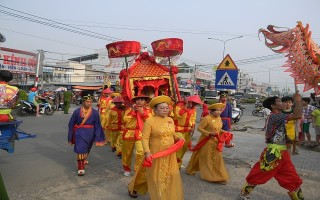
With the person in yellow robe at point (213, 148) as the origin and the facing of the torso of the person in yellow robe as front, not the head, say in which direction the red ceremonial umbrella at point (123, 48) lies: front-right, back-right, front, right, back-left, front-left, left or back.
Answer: back-right

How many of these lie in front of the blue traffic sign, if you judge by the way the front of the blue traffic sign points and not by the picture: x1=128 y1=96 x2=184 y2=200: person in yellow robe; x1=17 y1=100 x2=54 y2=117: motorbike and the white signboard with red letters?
1

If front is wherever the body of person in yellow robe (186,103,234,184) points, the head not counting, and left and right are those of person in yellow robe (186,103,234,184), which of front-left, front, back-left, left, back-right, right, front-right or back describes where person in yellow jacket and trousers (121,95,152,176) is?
back-right

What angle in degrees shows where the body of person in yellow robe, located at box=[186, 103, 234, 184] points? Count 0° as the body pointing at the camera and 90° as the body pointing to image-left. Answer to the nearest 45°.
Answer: approximately 315°

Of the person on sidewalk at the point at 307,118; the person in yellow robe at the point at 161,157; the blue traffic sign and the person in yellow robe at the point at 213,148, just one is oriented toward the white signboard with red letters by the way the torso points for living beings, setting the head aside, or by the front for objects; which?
the person on sidewalk

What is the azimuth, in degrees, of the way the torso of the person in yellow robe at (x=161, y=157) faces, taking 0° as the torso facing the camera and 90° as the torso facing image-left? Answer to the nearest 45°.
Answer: approximately 315°

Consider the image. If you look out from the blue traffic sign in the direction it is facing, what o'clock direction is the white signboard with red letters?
The white signboard with red letters is roughly at 4 o'clock from the blue traffic sign.

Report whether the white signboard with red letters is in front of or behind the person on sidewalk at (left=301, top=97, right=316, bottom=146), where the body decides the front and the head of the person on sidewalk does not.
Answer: in front

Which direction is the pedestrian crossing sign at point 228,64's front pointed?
toward the camera

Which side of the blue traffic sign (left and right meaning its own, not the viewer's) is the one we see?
front

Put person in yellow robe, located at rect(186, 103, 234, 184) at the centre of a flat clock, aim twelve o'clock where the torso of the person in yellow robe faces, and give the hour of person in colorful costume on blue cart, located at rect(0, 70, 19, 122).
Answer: The person in colorful costume on blue cart is roughly at 4 o'clock from the person in yellow robe.

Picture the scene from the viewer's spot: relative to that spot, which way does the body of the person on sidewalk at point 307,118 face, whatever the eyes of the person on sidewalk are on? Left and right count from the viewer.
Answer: facing to the left of the viewer
